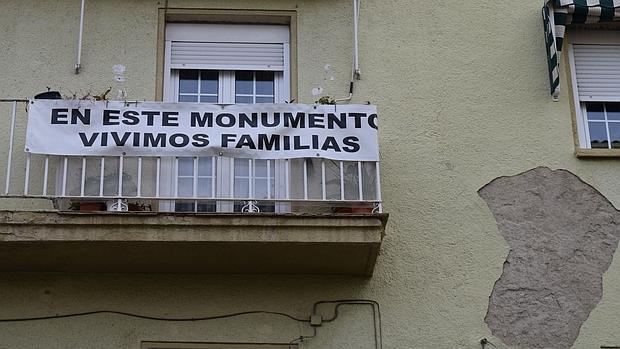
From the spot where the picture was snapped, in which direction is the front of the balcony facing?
facing the viewer

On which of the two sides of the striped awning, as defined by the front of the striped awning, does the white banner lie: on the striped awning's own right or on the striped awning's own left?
on the striped awning's own right

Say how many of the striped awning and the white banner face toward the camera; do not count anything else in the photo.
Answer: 2

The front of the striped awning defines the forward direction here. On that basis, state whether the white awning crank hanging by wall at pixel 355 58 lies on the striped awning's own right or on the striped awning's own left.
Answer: on the striped awning's own right

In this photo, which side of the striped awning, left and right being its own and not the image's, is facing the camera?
front

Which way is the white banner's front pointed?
toward the camera

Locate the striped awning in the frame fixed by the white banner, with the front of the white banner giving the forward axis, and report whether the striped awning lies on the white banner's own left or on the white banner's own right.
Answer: on the white banner's own left
